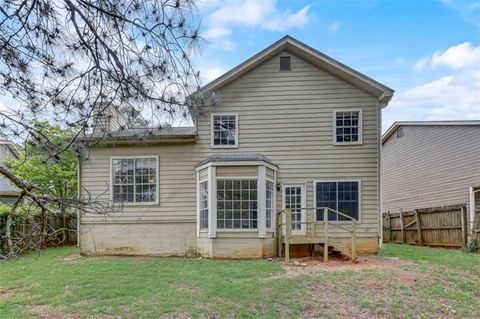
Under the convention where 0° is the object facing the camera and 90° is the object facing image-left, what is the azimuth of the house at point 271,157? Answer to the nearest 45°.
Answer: approximately 180°

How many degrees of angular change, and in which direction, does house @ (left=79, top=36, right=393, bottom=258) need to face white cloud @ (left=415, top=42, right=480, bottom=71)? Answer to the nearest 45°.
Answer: approximately 45° to its right

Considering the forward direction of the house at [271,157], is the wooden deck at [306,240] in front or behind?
behind

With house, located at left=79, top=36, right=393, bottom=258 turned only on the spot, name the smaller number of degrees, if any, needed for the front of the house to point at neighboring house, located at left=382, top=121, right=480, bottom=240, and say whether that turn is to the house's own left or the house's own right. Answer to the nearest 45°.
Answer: approximately 45° to the house's own right
